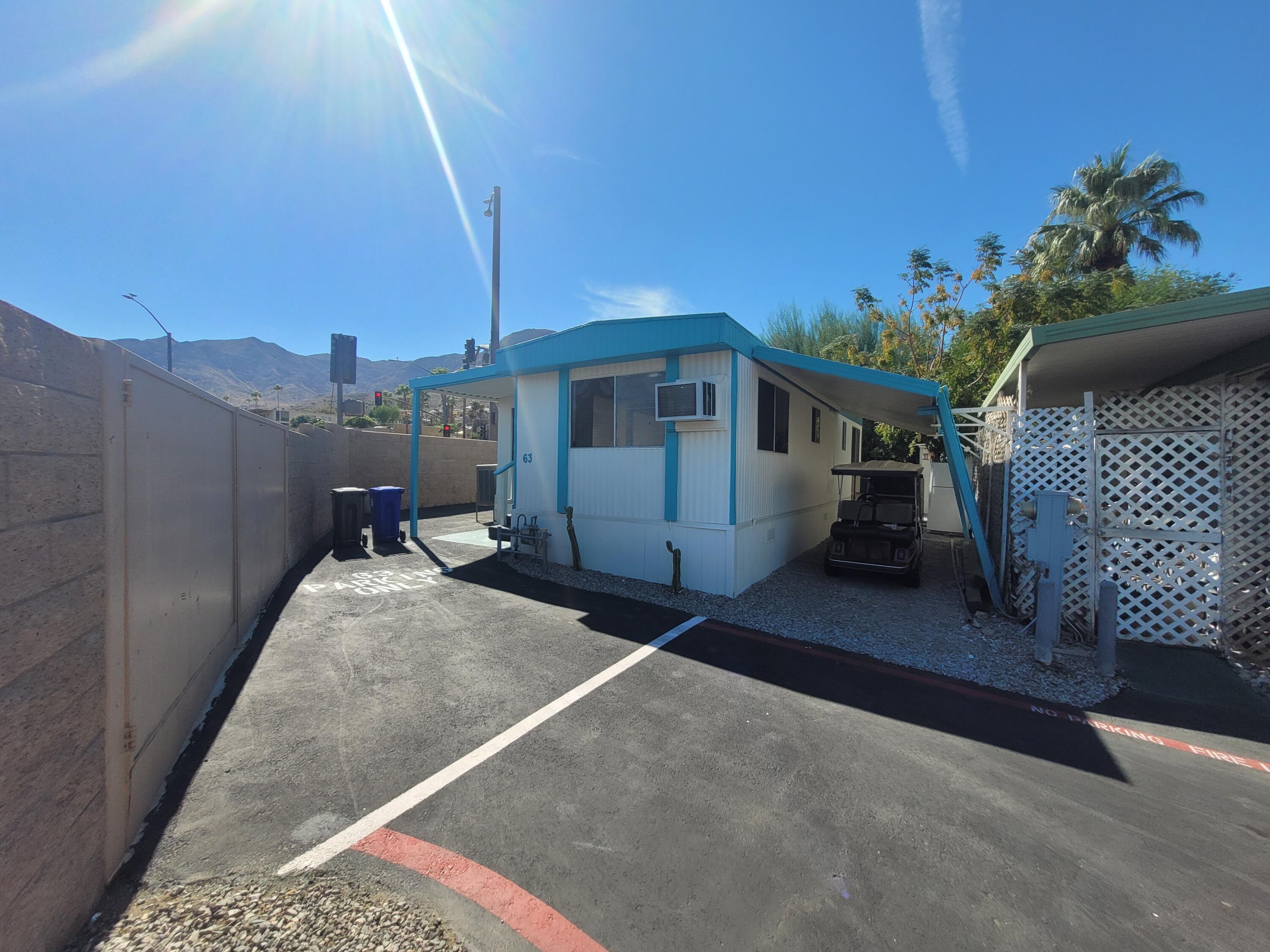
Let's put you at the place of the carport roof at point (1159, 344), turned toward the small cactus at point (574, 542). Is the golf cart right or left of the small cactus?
right

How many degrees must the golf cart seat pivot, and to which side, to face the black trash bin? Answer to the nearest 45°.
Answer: approximately 90° to its right

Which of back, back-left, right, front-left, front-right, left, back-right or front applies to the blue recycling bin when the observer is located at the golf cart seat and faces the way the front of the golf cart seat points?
right

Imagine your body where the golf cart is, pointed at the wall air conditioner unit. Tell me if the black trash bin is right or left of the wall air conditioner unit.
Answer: right

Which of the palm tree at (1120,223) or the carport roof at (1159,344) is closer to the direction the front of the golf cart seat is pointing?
the carport roof

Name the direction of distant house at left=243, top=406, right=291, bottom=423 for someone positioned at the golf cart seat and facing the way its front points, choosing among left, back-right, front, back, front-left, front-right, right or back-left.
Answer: right

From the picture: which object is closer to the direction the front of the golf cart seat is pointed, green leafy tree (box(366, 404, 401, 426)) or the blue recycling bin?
the blue recycling bin

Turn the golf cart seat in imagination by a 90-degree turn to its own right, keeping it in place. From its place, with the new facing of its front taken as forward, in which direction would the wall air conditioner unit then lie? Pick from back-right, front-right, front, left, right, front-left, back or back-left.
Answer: front-left

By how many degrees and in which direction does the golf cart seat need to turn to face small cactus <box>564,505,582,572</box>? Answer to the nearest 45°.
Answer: approximately 45° to its right

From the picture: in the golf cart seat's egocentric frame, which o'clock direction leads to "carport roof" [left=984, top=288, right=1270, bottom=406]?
The carport roof is roughly at 10 o'clock from the golf cart seat.

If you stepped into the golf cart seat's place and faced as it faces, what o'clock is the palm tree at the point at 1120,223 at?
The palm tree is roughly at 7 o'clock from the golf cart seat.

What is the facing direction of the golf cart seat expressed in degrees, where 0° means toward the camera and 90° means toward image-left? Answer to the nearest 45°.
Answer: approximately 0°
